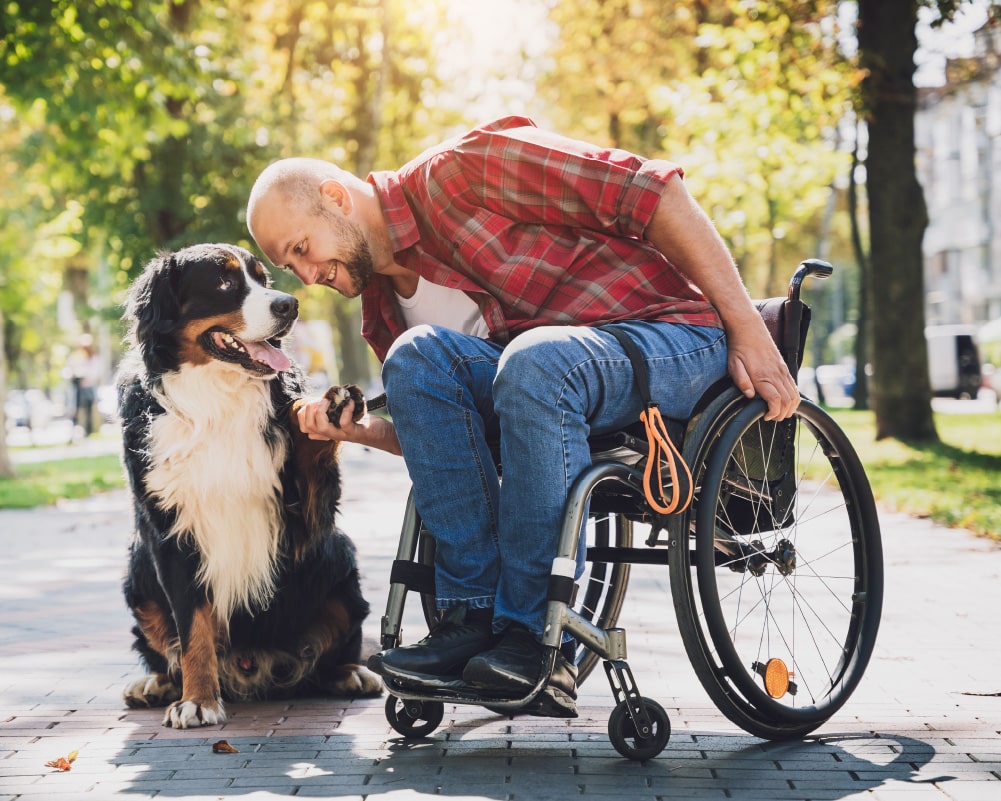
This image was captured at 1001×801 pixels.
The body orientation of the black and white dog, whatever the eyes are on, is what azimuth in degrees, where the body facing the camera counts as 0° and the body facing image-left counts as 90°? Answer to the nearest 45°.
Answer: approximately 0°

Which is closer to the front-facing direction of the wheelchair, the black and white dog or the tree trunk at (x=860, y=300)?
the black and white dog

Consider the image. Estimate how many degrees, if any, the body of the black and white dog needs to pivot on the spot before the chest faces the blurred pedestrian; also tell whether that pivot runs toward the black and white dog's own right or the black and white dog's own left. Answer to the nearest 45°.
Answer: approximately 180°

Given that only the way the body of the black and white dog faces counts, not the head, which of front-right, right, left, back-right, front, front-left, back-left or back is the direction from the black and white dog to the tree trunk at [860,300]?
back-left

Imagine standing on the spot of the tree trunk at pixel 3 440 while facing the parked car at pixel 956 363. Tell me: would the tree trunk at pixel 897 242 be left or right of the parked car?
right

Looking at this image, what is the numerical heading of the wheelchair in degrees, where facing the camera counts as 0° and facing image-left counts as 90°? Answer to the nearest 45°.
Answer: approximately 45°
